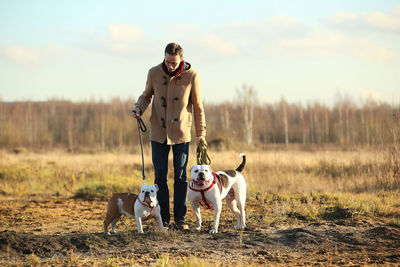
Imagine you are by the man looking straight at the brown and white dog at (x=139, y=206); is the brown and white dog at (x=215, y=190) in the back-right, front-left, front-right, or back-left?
back-left

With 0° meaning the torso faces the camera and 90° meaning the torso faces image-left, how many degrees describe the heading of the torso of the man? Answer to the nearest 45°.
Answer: approximately 0°

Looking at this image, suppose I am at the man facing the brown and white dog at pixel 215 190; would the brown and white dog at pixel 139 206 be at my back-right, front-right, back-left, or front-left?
back-right

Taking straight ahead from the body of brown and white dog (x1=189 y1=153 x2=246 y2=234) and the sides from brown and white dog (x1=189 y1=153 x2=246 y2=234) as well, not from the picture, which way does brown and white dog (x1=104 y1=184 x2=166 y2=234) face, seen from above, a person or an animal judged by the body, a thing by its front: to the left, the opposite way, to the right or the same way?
to the left

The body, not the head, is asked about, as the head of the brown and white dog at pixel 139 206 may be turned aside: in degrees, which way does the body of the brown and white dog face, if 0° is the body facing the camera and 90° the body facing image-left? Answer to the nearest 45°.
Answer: approximately 315°
